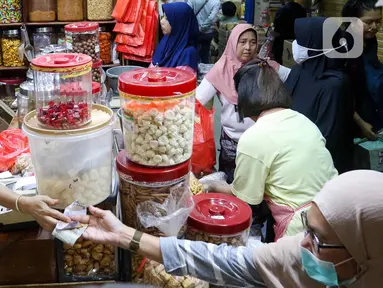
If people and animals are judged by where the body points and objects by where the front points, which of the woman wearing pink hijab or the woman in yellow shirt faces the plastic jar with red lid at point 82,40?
the woman in yellow shirt

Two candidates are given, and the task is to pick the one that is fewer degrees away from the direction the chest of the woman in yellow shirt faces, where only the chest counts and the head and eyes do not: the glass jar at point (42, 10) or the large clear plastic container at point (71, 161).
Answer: the glass jar

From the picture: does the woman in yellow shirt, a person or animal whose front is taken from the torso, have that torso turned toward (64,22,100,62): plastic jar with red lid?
yes

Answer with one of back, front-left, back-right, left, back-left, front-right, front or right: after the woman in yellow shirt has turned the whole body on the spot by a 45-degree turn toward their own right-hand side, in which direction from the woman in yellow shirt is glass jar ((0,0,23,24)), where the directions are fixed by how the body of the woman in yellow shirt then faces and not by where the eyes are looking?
front-left

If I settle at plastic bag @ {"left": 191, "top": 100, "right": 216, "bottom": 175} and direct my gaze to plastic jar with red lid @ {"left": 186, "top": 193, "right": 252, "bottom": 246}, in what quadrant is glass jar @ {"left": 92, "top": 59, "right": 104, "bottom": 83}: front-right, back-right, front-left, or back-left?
back-right

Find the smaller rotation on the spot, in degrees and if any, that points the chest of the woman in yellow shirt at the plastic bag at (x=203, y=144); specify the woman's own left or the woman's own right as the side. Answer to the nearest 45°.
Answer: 0° — they already face it

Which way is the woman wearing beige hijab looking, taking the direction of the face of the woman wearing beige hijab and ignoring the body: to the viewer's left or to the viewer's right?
to the viewer's left

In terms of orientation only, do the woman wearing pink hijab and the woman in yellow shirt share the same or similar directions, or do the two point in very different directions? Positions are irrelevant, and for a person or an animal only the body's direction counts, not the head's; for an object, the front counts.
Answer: very different directions

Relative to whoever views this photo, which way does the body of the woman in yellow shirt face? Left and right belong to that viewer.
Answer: facing away from the viewer and to the left of the viewer

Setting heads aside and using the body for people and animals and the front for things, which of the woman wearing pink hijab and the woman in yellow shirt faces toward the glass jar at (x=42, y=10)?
the woman in yellow shirt

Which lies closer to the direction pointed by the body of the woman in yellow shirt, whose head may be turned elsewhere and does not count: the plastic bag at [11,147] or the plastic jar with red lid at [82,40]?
the plastic jar with red lid

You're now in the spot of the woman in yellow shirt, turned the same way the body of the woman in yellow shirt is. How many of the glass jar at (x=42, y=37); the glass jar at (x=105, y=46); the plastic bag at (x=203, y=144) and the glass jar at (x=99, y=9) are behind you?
0

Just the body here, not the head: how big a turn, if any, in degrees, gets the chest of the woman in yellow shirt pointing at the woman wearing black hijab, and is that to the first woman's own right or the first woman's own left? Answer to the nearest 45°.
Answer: approximately 45° to the first woman's own right
